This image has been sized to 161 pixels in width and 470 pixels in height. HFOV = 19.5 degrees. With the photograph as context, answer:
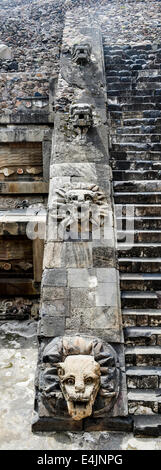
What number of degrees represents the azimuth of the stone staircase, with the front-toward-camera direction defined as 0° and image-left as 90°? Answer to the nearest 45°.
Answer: approximately 0°

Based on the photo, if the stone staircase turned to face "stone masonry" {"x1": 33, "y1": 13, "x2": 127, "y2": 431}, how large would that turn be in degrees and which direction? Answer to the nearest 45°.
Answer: approximately 45° to its right
